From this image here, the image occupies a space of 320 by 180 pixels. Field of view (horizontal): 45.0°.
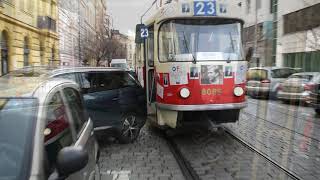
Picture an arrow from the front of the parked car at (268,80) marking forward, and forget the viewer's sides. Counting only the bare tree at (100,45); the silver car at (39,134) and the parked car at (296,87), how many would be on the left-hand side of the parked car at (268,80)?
1

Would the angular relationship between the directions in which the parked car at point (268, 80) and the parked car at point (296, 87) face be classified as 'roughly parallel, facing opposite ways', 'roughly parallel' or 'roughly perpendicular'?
roughly parallel

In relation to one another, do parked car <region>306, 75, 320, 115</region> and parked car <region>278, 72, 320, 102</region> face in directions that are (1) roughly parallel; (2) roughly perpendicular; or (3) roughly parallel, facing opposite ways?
roughly parallel
